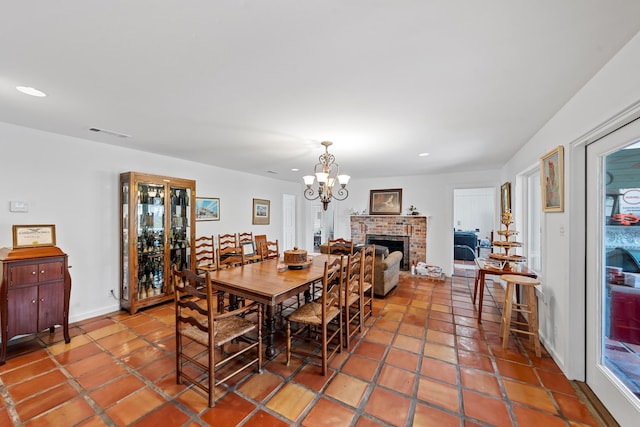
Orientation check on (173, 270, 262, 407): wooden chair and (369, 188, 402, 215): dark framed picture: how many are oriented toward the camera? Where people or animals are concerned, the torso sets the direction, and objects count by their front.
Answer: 1

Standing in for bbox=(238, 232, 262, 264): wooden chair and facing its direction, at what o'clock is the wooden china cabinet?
The wooden china cabinet is roughly at 3 o'clock from the wooden chair.

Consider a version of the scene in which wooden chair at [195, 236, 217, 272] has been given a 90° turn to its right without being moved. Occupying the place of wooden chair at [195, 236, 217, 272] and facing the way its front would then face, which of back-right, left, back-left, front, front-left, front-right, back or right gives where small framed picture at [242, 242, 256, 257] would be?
back

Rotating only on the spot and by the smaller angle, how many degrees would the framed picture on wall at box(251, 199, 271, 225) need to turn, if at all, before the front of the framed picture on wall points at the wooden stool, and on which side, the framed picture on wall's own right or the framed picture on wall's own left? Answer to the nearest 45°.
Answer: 0° — it already faces it

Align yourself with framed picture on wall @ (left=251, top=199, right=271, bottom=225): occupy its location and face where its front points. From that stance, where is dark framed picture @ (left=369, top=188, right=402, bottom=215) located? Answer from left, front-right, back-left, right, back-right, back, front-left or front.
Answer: front-left

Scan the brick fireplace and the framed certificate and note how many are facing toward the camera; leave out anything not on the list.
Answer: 2

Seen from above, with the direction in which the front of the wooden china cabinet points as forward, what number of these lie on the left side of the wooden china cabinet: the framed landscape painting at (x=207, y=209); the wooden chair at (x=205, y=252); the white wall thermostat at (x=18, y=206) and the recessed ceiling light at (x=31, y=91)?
2

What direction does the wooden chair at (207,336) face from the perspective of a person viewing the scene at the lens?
facing away from the viewer and to the right of the viewer

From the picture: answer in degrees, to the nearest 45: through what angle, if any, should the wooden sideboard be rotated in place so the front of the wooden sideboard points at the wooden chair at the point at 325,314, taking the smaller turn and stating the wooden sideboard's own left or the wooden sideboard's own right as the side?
0° — it already faces it

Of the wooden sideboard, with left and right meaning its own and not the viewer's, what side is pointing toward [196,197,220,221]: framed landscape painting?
left
